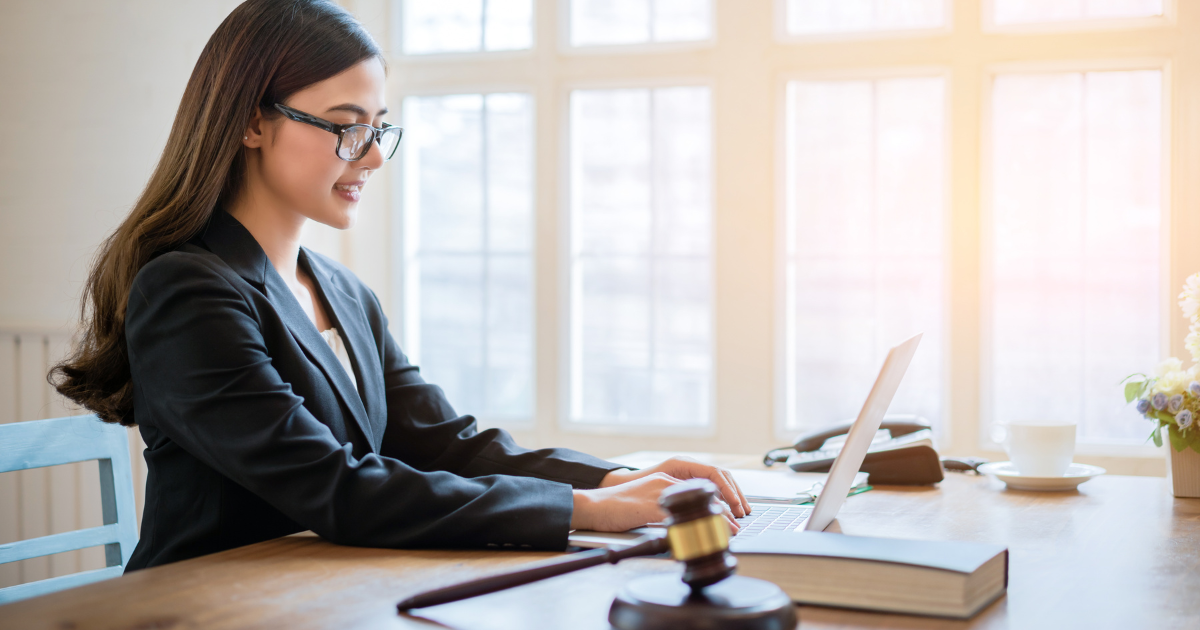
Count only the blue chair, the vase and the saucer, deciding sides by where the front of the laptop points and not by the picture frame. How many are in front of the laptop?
1

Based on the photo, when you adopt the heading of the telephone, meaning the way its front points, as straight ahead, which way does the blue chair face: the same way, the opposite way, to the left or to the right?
the opposite way

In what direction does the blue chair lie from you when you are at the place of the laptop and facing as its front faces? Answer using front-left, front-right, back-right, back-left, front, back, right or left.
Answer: front

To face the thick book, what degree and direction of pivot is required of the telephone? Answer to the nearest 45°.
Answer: approximately 90° to its left

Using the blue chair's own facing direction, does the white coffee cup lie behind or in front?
in front

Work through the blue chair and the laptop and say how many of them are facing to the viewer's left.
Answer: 1

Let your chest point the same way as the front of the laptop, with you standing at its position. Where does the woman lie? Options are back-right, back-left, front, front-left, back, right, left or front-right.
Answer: front

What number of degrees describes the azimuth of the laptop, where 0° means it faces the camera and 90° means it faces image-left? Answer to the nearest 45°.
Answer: approximately 90°

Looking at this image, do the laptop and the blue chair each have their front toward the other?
yes

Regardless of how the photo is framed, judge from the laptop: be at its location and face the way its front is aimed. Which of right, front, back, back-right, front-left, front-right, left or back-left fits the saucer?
back-right

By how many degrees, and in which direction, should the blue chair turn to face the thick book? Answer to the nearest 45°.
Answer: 0° — it already faces it

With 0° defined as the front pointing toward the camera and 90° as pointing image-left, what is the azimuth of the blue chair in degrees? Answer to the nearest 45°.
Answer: approximately 315°

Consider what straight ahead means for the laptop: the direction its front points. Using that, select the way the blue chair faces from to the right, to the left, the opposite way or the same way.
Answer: the opposite way
